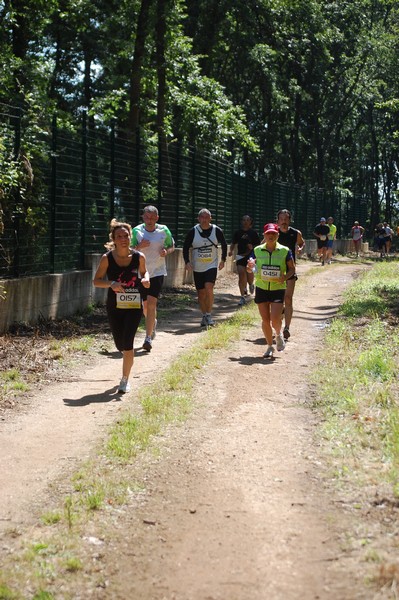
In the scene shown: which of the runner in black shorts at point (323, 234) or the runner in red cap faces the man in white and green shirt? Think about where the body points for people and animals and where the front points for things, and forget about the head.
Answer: the runner in black shorts

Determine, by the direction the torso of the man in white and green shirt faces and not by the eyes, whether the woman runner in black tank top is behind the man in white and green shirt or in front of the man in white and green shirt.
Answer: in front

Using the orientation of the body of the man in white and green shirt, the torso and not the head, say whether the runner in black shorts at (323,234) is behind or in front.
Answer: behind

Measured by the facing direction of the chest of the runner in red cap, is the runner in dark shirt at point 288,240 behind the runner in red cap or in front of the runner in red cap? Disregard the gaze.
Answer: behind

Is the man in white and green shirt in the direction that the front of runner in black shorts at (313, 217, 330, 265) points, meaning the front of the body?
yes

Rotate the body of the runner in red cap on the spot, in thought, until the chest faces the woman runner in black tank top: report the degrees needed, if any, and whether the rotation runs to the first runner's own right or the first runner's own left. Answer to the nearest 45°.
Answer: approximately 45° to the first runner's own right

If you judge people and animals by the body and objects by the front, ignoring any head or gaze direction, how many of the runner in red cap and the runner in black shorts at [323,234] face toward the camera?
2

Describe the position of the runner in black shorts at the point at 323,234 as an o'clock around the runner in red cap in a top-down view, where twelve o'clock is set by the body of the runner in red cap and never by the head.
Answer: The runner in black shorts is roughly at 6 o'clock from the runner in red cap.

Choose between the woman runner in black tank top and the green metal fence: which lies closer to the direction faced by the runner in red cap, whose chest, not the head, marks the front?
the woman runner in black tank top

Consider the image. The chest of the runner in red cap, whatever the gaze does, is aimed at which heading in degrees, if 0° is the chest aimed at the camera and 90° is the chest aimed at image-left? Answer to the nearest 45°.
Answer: approximately 0°

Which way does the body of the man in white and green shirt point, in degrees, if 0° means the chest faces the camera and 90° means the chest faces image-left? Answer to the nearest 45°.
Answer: approximately 0°
